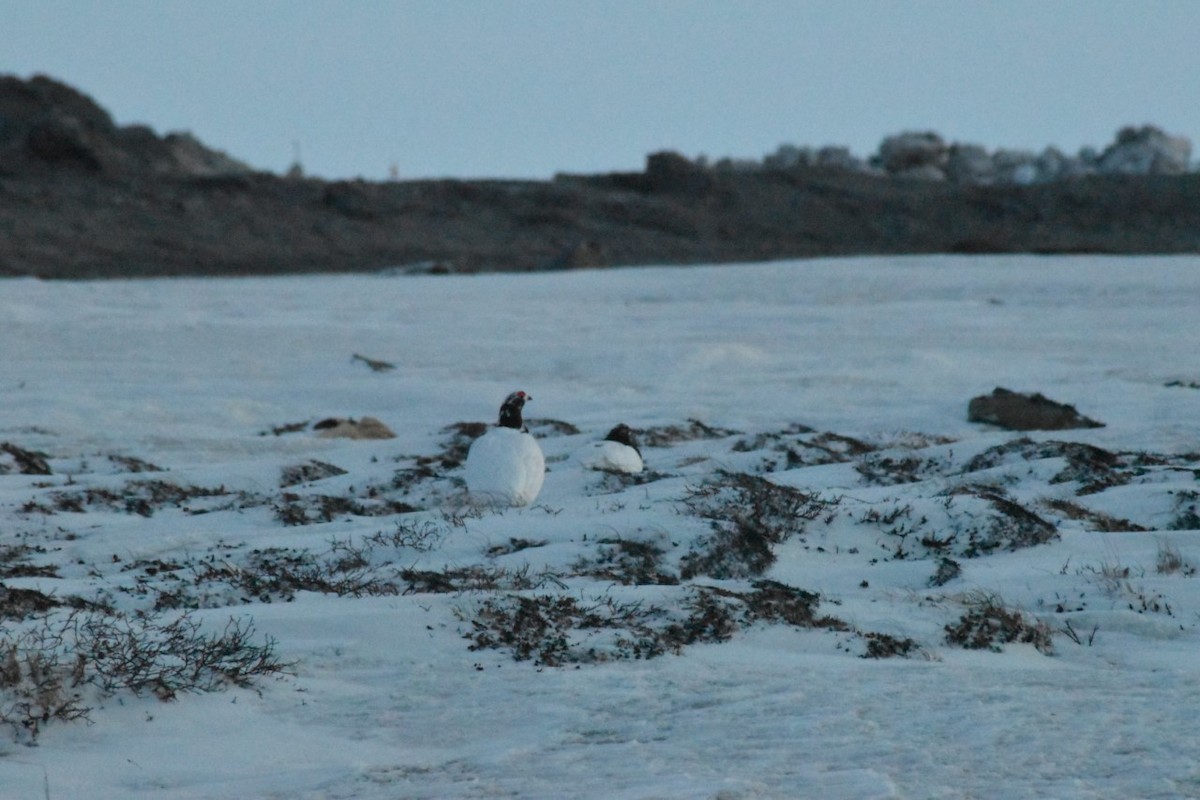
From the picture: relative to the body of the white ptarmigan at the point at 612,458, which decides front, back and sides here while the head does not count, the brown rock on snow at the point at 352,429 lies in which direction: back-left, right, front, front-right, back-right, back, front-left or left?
back-left

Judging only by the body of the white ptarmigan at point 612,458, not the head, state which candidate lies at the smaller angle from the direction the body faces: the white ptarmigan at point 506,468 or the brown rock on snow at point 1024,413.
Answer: the brown rock on snow

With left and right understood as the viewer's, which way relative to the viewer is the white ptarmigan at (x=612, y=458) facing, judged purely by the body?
facing to the right of the viewer

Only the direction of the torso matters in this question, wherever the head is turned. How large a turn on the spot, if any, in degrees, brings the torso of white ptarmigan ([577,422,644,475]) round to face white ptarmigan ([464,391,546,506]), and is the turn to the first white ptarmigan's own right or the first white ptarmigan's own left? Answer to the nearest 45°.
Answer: approximately 135° to the first white ptarmigan's own right

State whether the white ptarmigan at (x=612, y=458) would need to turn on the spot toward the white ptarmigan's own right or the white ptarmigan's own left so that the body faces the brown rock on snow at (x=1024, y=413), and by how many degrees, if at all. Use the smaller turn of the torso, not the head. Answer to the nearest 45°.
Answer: approximately 45° to the white ptarmigan's own left

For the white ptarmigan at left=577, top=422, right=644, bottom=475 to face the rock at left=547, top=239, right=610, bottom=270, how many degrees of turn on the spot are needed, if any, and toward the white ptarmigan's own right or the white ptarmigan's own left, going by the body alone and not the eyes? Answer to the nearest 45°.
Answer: approximately 90° to the white ptarmigan's own left

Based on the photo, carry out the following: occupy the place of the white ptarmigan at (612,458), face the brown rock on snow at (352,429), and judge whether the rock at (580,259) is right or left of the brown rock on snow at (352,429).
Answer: right
